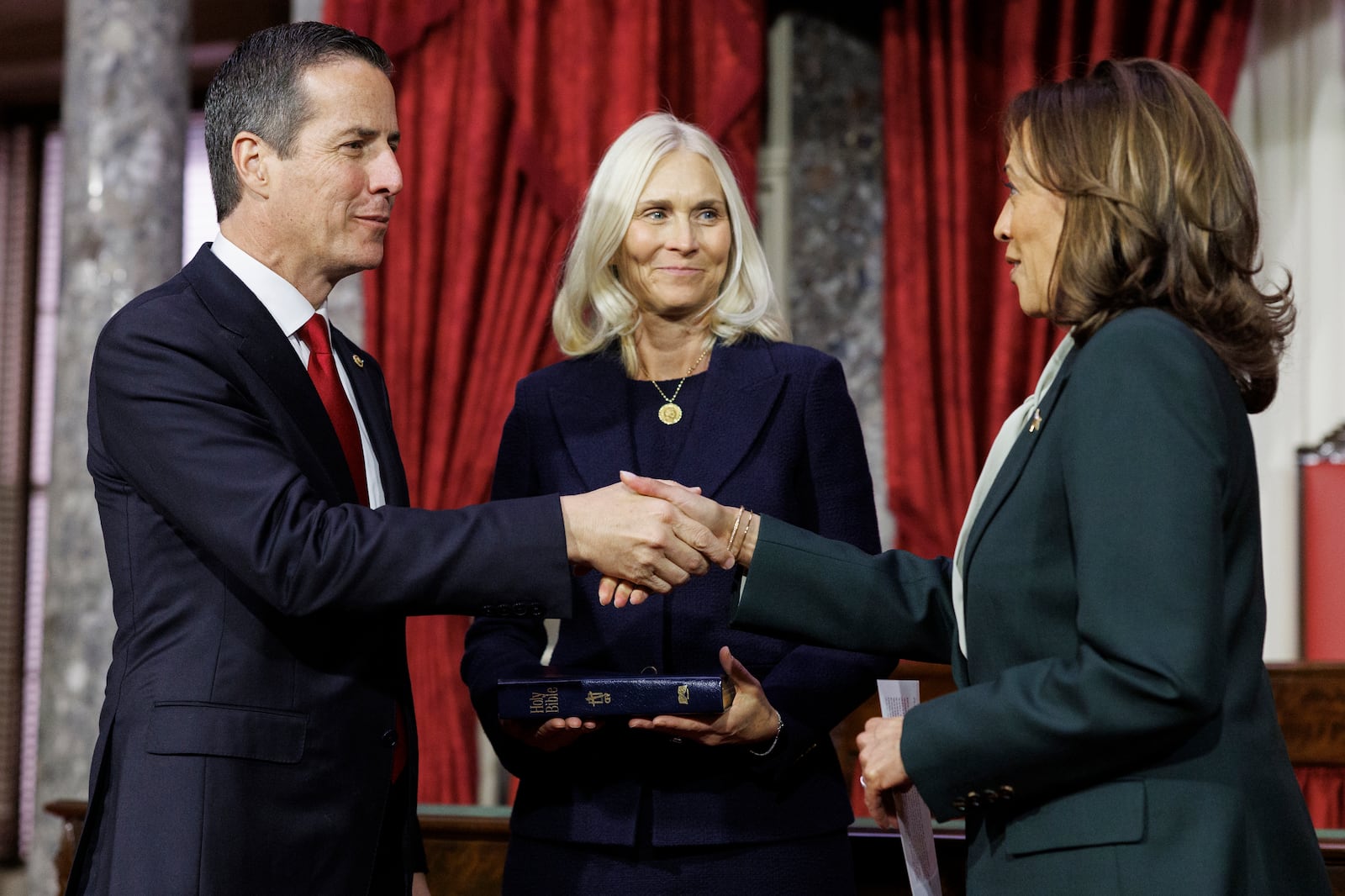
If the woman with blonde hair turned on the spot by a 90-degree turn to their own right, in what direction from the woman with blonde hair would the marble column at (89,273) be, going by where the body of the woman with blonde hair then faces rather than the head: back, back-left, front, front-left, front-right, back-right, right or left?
front-right

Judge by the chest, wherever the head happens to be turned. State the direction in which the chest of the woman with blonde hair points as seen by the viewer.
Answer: toward the camera

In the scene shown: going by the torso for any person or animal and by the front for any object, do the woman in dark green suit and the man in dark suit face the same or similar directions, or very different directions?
very different directions

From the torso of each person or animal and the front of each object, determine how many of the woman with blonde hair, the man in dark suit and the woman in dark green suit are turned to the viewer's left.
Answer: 1

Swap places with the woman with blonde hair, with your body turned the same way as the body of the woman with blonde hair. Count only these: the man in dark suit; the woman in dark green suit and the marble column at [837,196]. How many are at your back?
1

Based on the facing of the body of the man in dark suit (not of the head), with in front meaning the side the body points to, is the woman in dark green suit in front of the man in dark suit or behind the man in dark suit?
in front

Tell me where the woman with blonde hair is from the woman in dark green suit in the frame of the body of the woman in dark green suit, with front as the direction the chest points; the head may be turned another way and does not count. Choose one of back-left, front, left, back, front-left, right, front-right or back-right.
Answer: front-right

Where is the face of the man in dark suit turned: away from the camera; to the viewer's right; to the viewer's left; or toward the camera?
to the viewer's right

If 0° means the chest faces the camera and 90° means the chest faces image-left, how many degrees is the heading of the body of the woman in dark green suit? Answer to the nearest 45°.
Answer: approximately 90°

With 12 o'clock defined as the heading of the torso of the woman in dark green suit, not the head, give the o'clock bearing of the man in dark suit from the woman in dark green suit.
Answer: The man in dark suit is roughly at 12 o'clock from the woman in dark green suit.

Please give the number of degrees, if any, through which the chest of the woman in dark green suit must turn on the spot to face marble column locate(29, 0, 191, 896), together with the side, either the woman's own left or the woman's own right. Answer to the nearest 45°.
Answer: approximately 45° to the woman's own right

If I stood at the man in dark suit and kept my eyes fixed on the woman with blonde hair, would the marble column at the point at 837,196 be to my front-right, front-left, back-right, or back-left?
front-left

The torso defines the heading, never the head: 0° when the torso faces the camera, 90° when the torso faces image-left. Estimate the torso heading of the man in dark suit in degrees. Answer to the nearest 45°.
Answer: approximately 315°

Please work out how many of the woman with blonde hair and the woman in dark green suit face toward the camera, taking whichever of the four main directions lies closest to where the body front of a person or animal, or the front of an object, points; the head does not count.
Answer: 1

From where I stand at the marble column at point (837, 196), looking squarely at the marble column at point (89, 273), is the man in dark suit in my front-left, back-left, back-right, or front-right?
front-left

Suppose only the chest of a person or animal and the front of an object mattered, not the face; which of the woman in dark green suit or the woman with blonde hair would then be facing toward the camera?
the woman with blonde hair

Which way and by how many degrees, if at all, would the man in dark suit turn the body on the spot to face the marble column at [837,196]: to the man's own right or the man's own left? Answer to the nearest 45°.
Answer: approximately 90° to the man's own left
